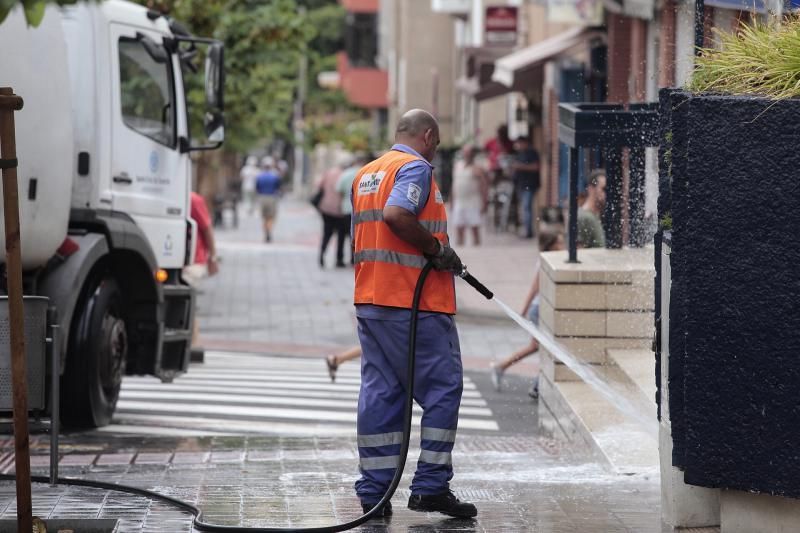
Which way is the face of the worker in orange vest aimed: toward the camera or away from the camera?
away from the camera

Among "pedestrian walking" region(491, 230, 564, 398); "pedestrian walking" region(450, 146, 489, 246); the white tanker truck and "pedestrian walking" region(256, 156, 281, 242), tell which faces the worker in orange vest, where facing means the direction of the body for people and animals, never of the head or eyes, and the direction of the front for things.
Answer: "pedestrian walking" region(450, 146, 489, 246)

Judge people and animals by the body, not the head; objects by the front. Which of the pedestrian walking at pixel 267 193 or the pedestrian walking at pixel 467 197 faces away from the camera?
the pedestrian walking at pixel 267 193

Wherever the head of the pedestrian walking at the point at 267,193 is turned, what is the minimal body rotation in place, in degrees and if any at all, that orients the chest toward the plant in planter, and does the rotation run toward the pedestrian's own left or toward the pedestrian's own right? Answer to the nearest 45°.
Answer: approximately 180°

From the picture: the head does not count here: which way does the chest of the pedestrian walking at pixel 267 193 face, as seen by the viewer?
away from the camera

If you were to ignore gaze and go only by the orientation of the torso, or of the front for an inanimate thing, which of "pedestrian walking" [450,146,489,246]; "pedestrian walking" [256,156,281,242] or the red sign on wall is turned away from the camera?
"pedestrian walking" [256,156,281,242]
